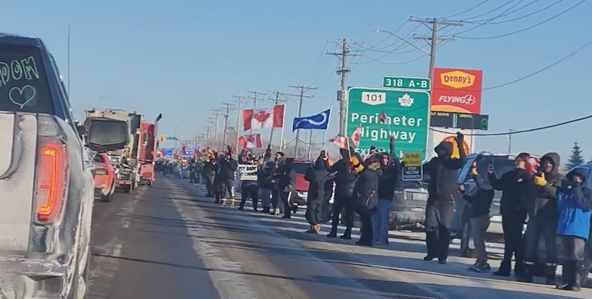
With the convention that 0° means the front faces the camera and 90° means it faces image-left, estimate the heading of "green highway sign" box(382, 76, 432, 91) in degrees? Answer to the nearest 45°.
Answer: approximately 0°

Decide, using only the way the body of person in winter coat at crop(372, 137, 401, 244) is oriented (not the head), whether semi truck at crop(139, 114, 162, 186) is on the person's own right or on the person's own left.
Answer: on the person's own right

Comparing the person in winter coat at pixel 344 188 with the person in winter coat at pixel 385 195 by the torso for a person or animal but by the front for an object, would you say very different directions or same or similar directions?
same or similar directions

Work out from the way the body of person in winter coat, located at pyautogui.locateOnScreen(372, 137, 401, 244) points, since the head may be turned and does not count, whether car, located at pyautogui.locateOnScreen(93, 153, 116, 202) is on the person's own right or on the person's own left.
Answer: on the person's own right

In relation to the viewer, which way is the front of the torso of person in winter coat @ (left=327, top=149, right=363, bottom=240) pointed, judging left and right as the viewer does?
facing the viewer and to the left of the viewer

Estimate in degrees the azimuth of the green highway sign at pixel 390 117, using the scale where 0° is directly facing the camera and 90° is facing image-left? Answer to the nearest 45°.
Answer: approximately 0°

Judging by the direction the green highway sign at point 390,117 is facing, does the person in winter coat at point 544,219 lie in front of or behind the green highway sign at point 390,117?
in front

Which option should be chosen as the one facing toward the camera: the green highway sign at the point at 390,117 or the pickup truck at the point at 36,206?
the green highway sign

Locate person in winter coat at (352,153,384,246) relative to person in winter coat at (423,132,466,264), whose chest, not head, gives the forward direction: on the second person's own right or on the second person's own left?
on the second person's own right

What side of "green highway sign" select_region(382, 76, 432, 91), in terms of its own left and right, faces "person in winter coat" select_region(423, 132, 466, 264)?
front

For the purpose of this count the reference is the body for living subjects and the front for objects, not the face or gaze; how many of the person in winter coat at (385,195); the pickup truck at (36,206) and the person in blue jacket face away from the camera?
1

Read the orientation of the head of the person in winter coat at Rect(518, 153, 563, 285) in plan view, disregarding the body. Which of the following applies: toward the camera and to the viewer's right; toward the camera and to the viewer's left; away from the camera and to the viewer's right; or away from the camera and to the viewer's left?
toward the camera and to the viewer's left
